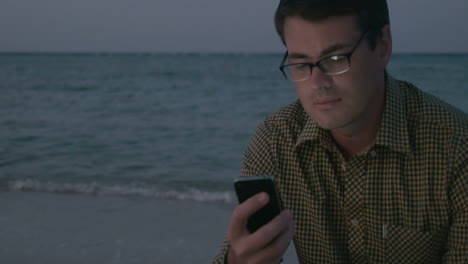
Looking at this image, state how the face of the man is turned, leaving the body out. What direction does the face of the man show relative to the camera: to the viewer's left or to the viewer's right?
to the viewer's left

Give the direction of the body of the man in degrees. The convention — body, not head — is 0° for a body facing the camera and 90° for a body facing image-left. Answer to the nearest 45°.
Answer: approximately 45°
